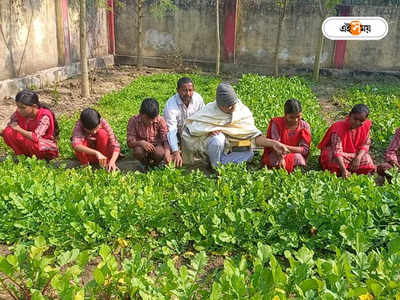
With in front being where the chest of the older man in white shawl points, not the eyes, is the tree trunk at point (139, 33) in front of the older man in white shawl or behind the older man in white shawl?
behind

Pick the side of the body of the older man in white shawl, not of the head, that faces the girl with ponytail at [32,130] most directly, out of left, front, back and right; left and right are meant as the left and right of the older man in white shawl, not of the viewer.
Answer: right

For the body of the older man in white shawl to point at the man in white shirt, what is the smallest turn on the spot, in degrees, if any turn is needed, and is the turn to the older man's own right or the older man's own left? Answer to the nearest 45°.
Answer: approximately 135° to the older man's own right

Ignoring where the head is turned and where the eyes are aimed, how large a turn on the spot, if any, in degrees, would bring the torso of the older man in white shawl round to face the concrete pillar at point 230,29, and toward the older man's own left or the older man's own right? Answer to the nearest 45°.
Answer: approximately 180°

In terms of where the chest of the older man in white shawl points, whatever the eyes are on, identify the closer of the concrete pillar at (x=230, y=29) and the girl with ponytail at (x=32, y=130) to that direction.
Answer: the girl with ponytail

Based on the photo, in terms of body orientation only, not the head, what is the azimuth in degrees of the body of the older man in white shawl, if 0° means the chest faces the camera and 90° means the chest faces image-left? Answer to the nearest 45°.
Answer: approximately 0°

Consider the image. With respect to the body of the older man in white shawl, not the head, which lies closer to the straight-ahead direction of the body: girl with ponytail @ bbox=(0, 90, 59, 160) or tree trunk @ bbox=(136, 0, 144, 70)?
the girl with ponytail

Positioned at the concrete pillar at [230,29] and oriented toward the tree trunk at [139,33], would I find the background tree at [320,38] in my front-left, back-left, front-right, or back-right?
back-left
